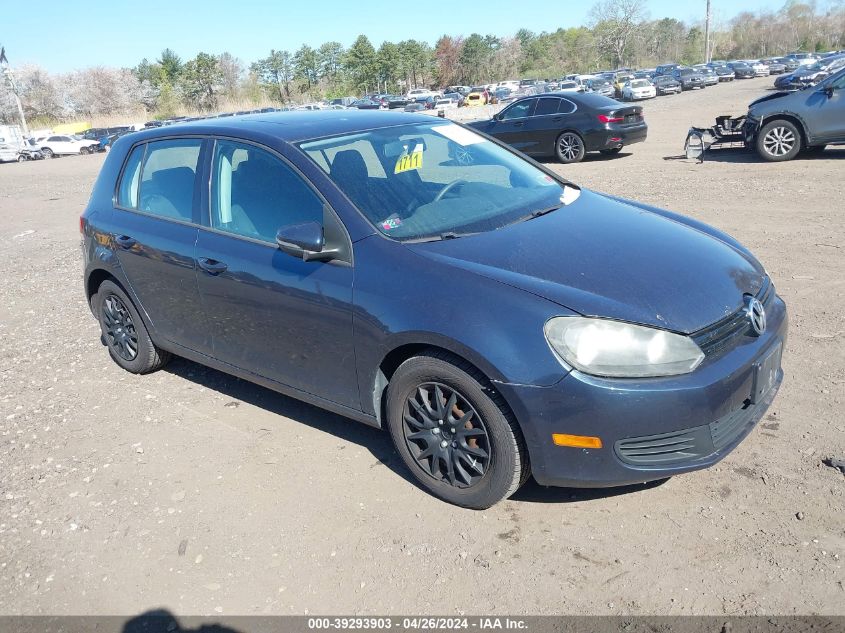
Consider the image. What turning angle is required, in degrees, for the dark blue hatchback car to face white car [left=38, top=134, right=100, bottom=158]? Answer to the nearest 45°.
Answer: approximately 180°

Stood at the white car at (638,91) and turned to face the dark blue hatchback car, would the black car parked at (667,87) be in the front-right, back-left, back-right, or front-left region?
back-left

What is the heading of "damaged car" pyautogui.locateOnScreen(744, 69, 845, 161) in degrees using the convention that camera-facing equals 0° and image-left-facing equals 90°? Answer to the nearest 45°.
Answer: approximately 90°

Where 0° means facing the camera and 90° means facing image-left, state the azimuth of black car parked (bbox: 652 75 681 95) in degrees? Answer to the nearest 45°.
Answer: approximately 315°

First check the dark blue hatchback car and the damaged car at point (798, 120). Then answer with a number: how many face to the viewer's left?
1

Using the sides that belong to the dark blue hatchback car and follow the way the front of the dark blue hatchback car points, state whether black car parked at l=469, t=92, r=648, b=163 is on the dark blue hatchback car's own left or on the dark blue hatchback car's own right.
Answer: on the dark blue hatchback car's own left

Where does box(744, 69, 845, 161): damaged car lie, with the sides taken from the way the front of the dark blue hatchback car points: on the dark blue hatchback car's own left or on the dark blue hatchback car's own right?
on the dark blue hatchback car's own left
